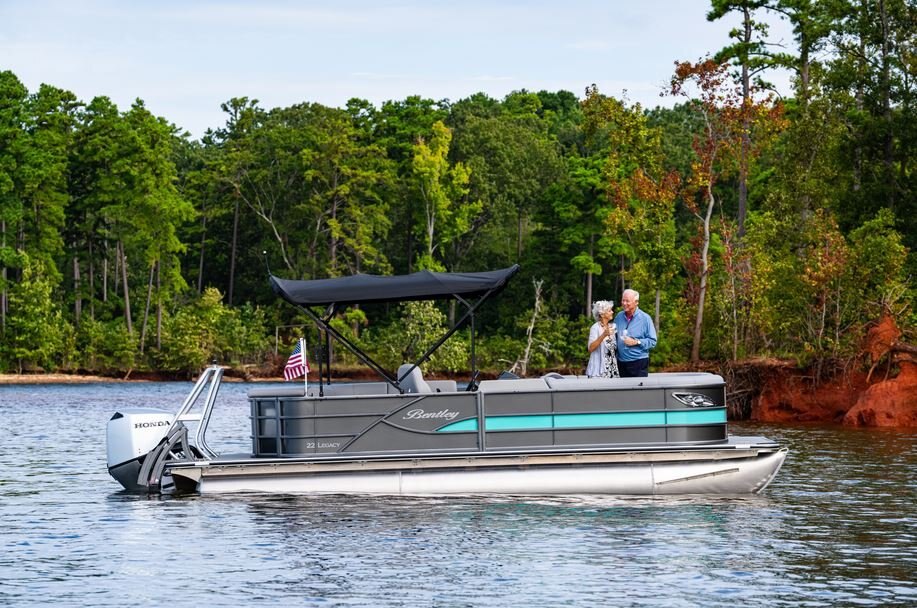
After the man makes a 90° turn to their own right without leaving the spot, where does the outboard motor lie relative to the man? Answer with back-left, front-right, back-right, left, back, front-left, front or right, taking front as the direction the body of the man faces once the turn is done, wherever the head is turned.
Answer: front-left

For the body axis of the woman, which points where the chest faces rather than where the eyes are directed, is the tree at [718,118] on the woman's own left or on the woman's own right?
on the woman's own left

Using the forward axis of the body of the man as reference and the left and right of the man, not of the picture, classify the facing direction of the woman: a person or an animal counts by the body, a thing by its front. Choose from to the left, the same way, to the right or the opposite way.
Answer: to the left

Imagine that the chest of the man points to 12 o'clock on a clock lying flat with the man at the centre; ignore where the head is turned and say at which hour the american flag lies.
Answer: The american flag is roughly at 1 o'clock from the man.

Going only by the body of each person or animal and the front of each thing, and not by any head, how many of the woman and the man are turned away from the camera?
0

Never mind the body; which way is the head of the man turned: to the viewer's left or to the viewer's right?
to the viewer's left

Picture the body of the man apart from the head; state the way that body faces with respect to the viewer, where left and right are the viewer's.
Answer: facing the viewer and to the left of the viewer

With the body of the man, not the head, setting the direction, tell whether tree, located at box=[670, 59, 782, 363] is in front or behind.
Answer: behind

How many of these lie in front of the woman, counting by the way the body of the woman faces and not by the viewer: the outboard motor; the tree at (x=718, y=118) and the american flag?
0
